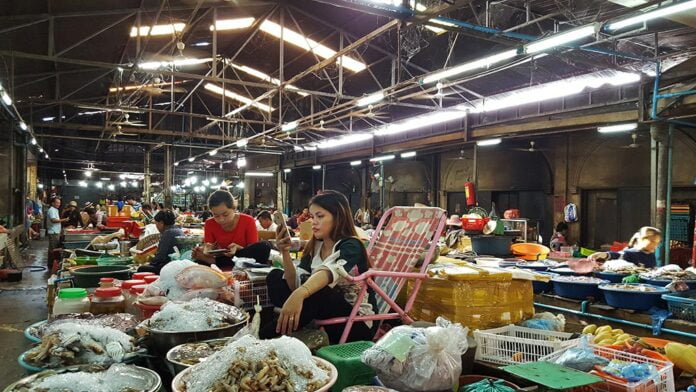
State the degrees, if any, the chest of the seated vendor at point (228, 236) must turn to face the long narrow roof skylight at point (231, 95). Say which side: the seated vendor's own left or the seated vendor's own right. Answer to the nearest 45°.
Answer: approximately 180°

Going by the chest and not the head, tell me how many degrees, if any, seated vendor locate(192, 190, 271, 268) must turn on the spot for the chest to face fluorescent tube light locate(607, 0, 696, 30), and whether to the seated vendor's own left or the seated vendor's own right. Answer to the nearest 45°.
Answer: approximately 90° to the seated vendor's own left

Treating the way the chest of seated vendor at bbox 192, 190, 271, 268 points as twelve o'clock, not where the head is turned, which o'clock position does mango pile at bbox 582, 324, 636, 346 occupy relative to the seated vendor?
The mango pile is roughly at 10 o'clock from the seated vendor.

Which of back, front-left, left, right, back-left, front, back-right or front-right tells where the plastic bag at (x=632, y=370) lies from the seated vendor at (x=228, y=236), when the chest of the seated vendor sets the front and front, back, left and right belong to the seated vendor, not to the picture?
front-left

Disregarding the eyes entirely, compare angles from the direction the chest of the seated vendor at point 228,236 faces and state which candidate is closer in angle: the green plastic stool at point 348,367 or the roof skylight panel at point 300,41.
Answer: the green plastic stool

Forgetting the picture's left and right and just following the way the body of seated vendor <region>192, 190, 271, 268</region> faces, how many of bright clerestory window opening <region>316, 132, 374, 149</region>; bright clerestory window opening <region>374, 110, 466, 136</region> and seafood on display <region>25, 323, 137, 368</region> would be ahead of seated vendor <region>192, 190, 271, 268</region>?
1

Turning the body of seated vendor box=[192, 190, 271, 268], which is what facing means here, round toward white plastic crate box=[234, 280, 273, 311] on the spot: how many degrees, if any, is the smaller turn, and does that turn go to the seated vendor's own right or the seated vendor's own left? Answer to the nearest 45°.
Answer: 0° — they already face it

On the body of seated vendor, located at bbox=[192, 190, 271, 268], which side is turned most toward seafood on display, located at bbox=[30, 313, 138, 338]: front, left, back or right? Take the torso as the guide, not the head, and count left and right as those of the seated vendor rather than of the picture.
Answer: front

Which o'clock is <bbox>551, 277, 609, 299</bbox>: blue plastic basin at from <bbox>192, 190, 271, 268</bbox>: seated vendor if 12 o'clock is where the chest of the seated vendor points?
The blue plastic basin is roughly at 9 o'clock from the seated vendor.

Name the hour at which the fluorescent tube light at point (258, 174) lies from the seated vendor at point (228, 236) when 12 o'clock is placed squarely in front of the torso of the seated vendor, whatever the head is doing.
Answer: The fluorescent tube light is roughly at 6 o'clock from the seated vendor.

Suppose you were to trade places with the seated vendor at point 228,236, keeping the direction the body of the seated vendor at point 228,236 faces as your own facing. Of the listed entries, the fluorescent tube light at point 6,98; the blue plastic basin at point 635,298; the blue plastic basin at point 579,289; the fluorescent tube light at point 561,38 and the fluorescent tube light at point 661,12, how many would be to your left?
4

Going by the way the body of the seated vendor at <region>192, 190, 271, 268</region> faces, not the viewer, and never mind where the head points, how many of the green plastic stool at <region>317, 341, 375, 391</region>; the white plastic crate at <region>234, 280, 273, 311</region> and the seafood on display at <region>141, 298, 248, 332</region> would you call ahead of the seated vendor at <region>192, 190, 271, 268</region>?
3

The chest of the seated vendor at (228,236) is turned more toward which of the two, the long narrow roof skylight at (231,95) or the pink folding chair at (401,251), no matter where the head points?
the pink folding chair

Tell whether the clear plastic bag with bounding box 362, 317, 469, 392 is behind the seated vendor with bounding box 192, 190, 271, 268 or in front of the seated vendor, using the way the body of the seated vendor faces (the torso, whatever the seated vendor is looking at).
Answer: in front

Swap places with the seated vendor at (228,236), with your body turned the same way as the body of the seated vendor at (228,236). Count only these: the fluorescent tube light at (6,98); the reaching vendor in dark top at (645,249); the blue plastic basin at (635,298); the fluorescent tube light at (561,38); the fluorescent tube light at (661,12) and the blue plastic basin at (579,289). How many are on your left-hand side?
5

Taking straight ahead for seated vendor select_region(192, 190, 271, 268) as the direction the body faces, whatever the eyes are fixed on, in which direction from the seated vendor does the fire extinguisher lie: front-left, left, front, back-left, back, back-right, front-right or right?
back-left

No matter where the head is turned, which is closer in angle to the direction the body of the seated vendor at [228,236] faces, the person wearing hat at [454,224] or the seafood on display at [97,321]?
the seafood on display

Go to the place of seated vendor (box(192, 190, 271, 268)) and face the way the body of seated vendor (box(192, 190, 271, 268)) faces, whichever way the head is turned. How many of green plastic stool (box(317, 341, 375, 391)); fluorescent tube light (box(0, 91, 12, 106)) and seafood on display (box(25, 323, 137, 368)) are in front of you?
2
